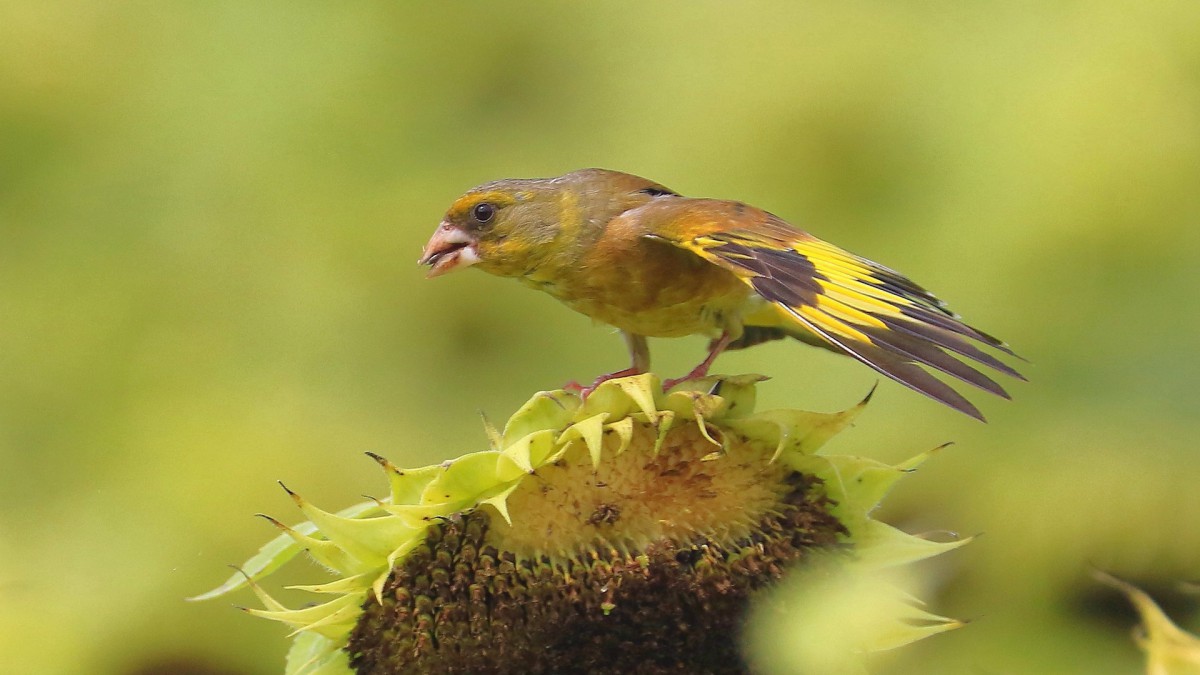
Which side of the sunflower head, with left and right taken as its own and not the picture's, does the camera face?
front

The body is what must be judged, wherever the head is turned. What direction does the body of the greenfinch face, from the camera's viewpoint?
to the viewer's left
